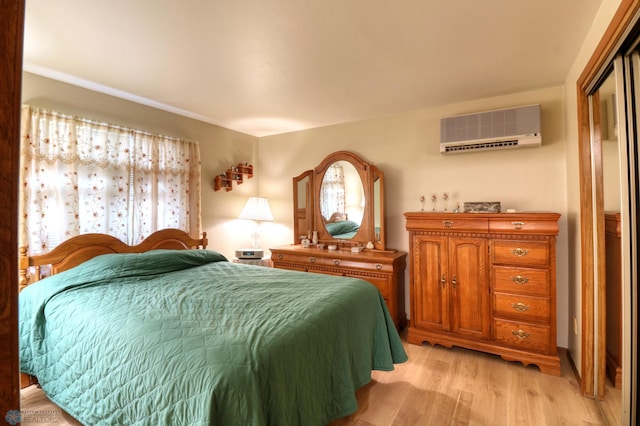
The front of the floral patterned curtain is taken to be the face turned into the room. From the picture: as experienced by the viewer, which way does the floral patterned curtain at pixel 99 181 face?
facing the viewer and to the right of the viewer

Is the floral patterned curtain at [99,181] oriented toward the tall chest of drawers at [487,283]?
yes

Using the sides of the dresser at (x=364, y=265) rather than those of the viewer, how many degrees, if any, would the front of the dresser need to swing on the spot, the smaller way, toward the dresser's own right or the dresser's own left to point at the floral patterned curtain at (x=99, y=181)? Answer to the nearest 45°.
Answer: approximately 45° to the dresser's own right

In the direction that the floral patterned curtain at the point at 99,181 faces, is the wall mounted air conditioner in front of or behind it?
in front

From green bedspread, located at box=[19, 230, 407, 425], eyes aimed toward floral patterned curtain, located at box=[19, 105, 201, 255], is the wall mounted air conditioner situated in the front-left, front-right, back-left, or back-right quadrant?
back-right

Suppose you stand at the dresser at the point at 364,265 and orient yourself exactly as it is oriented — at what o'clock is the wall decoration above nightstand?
The wall decoration above nightstand is roughly at 2 o'clock from the dresser.

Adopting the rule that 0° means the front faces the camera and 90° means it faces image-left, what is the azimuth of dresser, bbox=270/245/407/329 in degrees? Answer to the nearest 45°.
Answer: approximately 45°

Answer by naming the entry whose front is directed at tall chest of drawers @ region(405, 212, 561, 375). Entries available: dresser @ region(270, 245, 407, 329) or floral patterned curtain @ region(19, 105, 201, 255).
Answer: the floral patterned curtain
